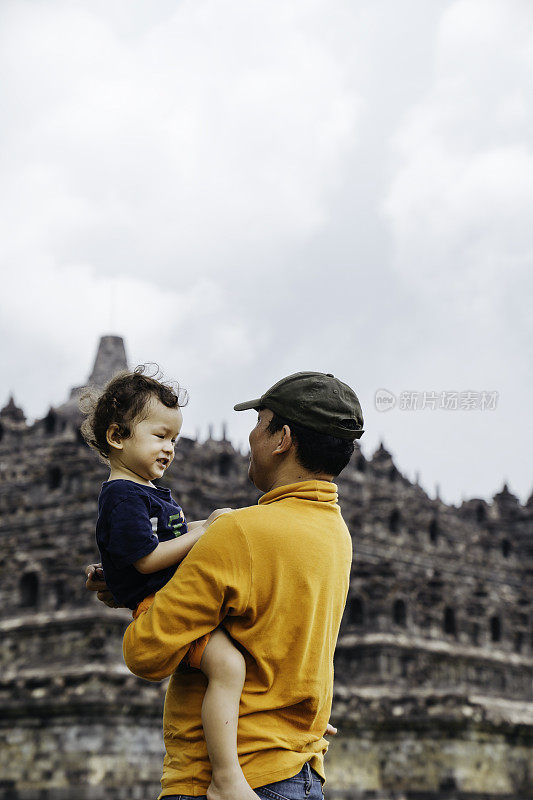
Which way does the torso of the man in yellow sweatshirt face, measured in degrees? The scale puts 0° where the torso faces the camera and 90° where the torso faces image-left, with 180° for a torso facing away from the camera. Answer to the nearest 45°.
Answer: approximately 135°

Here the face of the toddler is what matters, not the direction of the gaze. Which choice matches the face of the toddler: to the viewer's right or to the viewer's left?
to the viewer's right
